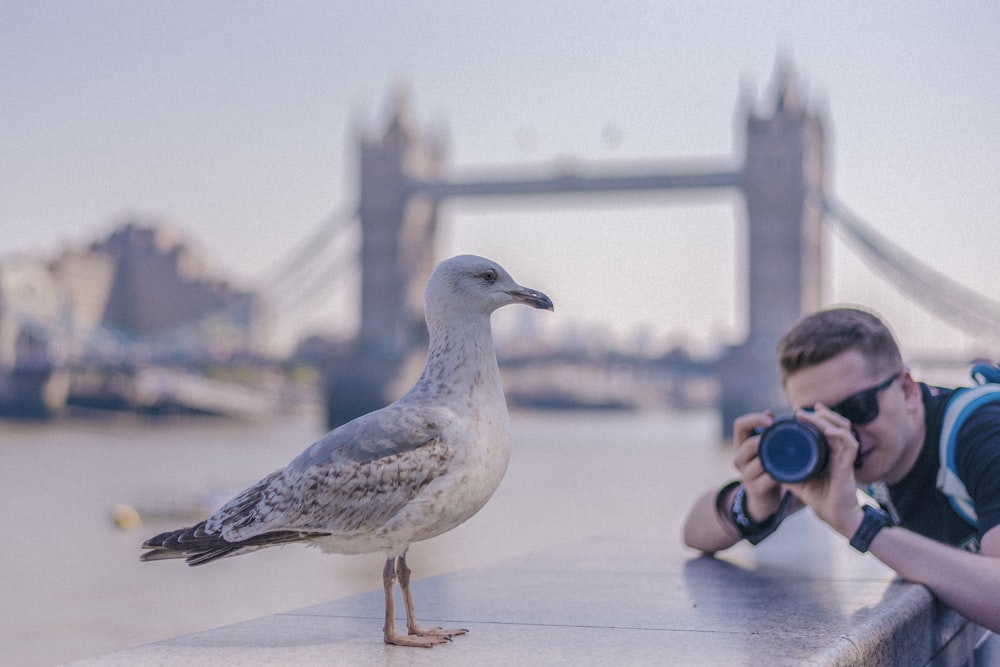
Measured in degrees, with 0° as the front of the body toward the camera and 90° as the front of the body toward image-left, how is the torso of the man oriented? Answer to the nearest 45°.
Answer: approximately 45°

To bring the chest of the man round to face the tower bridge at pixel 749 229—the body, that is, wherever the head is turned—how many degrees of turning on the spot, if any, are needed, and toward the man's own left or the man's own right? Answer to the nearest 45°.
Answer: approximately 135° to the man's own right

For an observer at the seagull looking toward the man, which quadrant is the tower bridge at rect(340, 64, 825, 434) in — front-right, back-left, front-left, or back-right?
front-left

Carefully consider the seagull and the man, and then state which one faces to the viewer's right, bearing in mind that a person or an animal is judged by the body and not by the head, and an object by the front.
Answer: the seagull

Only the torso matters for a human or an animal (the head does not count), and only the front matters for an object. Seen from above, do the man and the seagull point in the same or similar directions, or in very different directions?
very different directions

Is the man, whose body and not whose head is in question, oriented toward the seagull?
yes

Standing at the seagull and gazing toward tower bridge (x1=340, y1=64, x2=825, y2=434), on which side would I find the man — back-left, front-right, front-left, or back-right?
front-right

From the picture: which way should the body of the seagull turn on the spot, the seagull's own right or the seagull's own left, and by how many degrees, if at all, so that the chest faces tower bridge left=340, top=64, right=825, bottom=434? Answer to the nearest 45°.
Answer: approximately 90° to the seagull's own left

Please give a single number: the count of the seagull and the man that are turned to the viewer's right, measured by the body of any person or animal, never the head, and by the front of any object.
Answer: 1

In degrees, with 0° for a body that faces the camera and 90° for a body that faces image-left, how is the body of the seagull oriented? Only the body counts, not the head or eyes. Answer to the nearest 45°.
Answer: approximately 270°

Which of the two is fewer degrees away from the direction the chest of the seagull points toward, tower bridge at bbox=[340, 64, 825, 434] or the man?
the man

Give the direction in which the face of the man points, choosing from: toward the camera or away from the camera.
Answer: toward the camera
